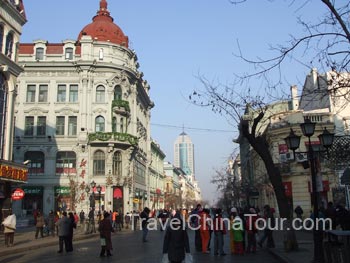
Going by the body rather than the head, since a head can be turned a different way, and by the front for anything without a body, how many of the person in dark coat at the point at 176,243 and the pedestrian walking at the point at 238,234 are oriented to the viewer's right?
0

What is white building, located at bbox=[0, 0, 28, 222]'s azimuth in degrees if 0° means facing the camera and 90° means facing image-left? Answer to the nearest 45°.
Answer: approximately 270°

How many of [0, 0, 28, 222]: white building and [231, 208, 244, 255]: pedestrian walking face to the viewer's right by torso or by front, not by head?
1

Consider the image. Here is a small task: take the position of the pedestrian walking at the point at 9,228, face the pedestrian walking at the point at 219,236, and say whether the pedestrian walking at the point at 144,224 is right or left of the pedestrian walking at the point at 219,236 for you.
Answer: left

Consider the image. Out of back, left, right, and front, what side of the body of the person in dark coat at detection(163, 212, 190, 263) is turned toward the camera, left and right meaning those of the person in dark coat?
back

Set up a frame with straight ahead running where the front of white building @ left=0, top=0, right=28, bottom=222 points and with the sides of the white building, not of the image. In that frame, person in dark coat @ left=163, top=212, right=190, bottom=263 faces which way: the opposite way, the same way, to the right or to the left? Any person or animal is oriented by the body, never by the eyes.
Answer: to the left

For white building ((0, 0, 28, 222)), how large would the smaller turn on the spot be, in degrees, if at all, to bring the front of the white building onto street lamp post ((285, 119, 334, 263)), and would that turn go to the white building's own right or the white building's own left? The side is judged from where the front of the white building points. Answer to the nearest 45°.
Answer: approximately 45° to the white building's own right
